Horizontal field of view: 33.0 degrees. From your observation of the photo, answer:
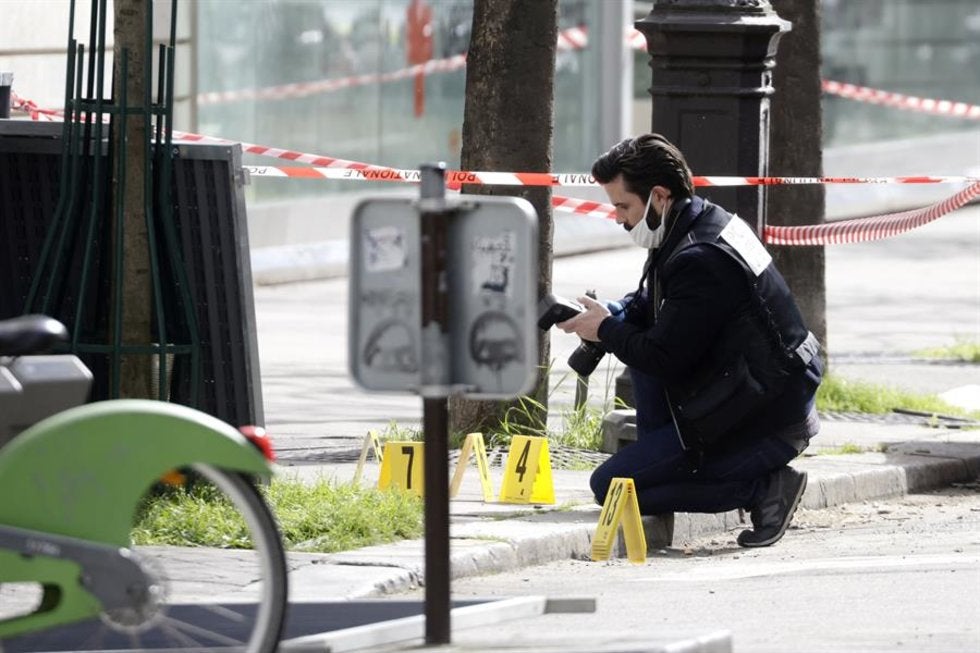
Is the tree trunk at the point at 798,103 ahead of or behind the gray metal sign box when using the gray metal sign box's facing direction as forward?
ahead

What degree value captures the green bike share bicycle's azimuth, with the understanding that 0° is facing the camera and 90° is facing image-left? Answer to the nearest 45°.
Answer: approximately 90°

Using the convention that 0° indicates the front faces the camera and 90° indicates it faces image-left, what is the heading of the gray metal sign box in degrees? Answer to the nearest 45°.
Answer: approximately 180°

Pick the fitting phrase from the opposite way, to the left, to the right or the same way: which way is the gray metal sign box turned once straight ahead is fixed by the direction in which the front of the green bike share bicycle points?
to the right

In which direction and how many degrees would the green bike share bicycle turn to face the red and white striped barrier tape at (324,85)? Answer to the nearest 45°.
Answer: approximately 90° to its right

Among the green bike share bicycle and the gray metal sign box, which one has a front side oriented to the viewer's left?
the green bike share bicycle

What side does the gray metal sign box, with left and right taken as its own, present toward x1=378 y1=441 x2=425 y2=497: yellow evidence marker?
front

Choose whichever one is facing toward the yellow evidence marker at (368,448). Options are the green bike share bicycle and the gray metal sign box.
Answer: the gray metal sign box

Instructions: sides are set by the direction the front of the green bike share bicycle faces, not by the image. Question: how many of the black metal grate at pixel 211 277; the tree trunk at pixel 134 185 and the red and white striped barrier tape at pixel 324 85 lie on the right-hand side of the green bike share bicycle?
3

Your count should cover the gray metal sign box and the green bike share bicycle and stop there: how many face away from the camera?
1
